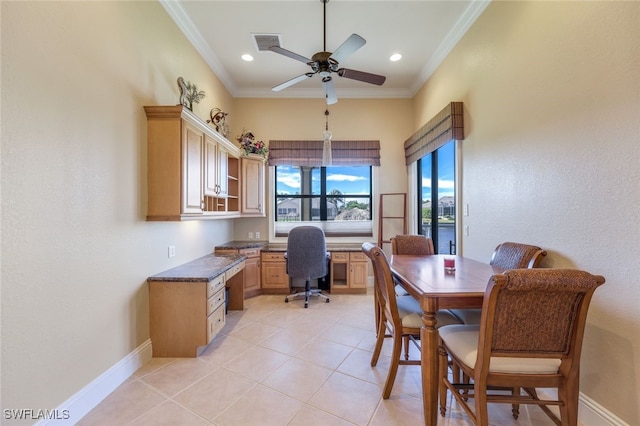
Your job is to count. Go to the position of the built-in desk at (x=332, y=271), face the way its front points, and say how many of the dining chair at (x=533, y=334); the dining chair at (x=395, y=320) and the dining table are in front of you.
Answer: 3

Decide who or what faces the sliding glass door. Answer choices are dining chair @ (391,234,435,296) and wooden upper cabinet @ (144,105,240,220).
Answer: the wooden upper cabinet

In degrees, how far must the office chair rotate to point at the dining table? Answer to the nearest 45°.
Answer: approximately 180°

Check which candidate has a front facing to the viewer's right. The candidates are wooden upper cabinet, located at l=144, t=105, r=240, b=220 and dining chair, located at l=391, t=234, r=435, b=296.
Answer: the wooden upper cabinet

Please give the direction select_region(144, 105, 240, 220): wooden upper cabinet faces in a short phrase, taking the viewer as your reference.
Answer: facing to the right of the viewer

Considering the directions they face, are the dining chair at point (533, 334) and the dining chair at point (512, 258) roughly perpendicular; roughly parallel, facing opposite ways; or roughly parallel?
roughly perpendicular

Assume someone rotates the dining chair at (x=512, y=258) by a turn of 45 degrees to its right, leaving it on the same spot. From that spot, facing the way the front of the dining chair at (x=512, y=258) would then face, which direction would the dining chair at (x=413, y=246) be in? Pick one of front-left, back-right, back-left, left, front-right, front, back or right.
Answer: front-right

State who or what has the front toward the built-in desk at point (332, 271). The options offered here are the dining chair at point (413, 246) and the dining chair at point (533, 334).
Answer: the dining chair at point (533, 334)

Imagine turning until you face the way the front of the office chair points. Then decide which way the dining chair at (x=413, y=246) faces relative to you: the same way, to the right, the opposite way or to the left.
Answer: the opposite way

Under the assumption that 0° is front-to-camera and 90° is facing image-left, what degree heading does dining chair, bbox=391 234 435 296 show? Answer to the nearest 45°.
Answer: approximately 0°

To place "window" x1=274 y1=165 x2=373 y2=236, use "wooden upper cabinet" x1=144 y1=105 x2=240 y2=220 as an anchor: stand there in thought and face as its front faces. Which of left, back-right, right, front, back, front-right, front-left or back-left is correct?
front-left

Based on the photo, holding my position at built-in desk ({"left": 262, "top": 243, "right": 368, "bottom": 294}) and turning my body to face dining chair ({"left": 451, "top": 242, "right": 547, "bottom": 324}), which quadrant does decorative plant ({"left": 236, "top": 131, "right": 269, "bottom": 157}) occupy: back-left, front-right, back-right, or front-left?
back-right

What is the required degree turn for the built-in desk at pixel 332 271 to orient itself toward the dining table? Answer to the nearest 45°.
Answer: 0° — it already faces it

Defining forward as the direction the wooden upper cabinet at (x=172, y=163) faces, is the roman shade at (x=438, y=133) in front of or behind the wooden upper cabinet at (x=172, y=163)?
in front
